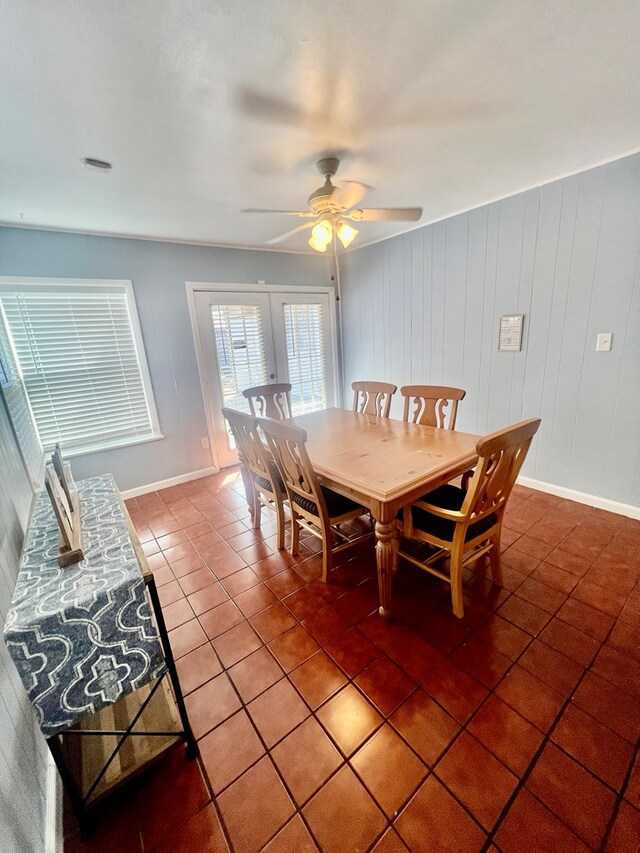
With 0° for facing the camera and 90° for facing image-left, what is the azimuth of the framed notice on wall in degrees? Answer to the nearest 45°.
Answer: approximately 45°

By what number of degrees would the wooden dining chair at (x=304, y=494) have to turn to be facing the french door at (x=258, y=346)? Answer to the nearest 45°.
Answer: approximately 45° to its left

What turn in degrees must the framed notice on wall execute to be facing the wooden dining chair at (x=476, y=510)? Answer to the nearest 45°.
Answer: approximately 45° to its left

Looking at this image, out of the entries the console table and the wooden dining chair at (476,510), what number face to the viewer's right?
1

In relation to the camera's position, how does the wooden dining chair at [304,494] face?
facing away from the viewer and to the right of the viewer

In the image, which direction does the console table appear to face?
to the viewer's right

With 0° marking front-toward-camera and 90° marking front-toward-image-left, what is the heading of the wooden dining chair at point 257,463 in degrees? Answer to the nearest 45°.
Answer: approximately 225°

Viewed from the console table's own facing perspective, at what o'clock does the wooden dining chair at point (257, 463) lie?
The wooden dining chair is roughly at 11 o'clock from the console table.

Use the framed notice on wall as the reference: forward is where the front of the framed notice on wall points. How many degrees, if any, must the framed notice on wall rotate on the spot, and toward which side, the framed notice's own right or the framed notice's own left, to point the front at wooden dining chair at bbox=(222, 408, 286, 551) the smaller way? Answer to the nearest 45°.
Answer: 0° — it already faces it
